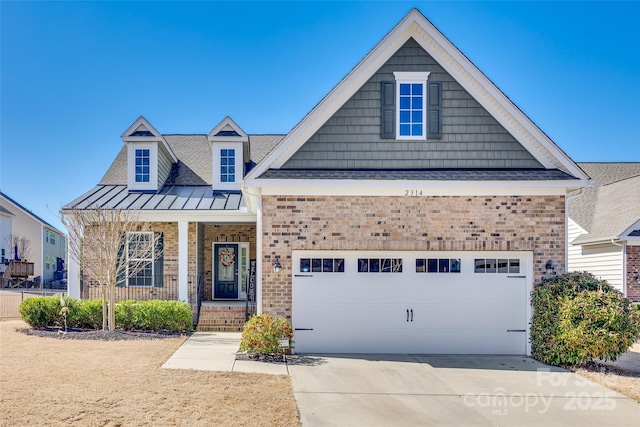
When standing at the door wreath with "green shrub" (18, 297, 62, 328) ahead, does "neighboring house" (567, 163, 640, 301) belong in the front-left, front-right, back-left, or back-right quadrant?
back-left

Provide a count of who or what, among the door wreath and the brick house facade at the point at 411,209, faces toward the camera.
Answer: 2

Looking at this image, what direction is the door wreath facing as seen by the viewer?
toward the camera

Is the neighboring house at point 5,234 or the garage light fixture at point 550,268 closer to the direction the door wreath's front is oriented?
the garage light fixture

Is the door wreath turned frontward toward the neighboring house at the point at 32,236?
no

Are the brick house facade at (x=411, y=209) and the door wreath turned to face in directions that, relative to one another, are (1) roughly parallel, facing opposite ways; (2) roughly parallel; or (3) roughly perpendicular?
roughly parallel

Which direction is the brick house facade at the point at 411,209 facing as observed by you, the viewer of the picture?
facing the viewer
